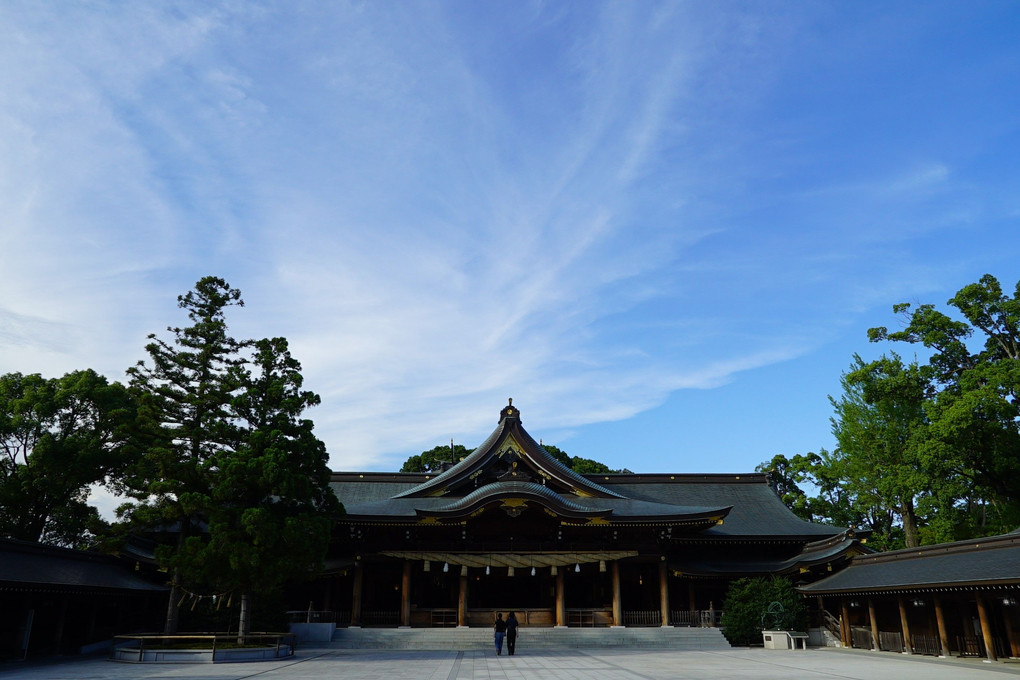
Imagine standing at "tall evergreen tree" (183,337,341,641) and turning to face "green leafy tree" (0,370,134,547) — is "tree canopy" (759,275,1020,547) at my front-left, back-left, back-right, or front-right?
back-right

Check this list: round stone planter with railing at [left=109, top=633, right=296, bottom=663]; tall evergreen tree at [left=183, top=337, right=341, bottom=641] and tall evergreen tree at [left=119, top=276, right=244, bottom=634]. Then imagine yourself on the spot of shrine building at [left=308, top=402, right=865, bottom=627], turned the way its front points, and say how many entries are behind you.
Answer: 0

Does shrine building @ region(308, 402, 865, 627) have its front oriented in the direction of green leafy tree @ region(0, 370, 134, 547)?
no

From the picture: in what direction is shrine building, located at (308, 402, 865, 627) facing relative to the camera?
toward the camera

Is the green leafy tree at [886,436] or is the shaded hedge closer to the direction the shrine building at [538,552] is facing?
the shaded hedge

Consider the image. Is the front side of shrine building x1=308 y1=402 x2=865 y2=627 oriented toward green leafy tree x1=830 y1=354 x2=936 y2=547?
no

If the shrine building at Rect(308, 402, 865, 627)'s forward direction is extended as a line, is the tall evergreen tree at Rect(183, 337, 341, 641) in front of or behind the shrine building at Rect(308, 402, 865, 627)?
in front

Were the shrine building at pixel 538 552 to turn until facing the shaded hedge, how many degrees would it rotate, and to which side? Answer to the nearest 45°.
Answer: approximately 90° to its left

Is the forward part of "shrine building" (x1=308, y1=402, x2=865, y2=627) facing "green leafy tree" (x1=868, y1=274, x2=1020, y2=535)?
no

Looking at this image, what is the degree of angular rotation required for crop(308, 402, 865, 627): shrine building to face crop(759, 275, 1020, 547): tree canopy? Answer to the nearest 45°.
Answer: approximately 90° to its left

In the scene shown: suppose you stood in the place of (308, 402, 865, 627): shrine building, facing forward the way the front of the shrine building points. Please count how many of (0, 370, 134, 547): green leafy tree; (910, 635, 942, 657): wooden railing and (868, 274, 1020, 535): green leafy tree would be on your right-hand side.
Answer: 1

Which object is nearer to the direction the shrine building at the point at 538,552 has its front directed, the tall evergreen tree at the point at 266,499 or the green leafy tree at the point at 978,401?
the tall evergreen tree

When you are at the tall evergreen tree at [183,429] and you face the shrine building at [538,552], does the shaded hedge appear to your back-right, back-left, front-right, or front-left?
front-right

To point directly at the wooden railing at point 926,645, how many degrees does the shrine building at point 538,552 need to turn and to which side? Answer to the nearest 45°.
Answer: approximately 45° to its left
